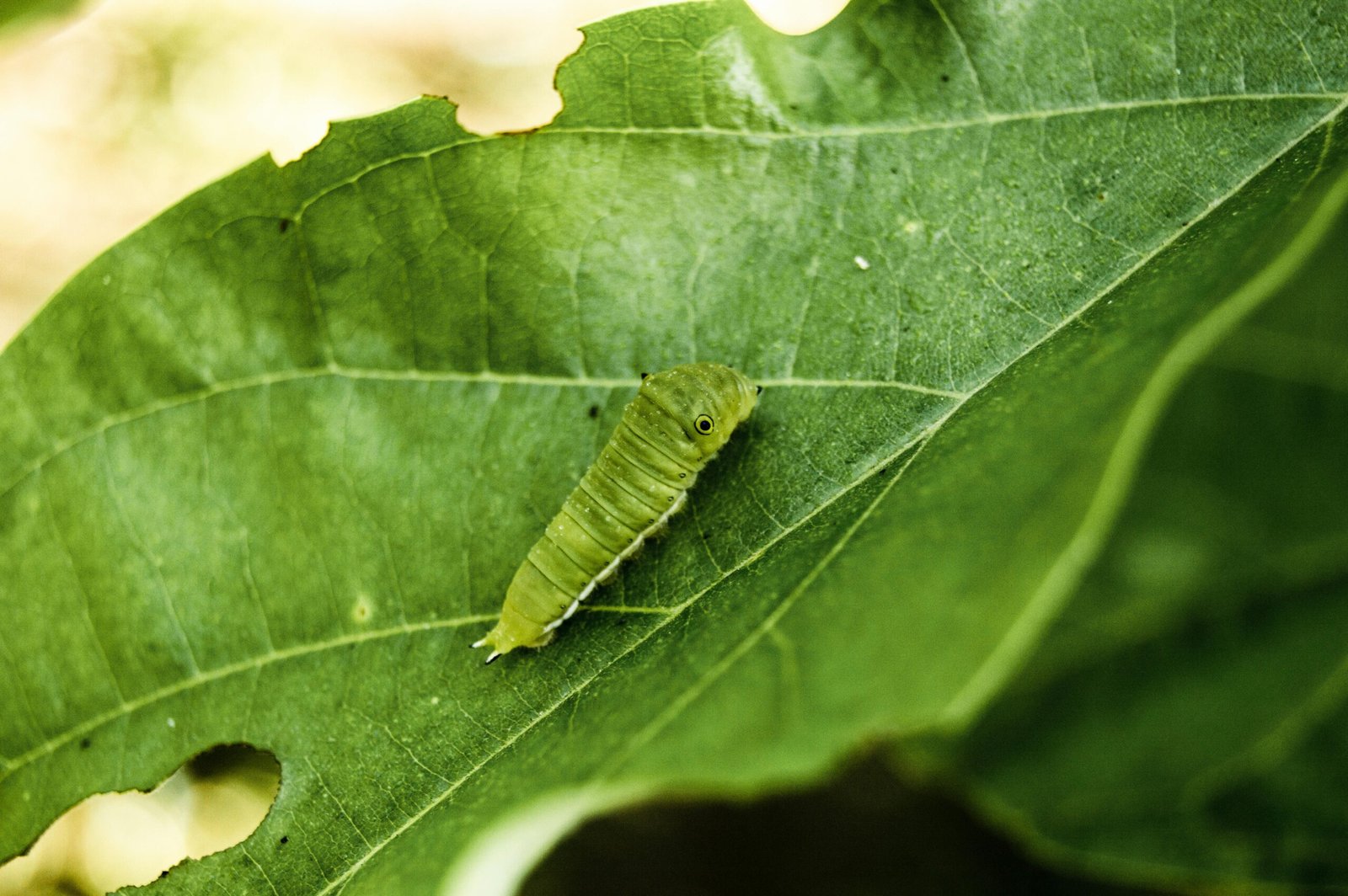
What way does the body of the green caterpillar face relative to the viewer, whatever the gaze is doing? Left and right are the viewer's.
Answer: facing away from the viewer and to the right of the viewer
